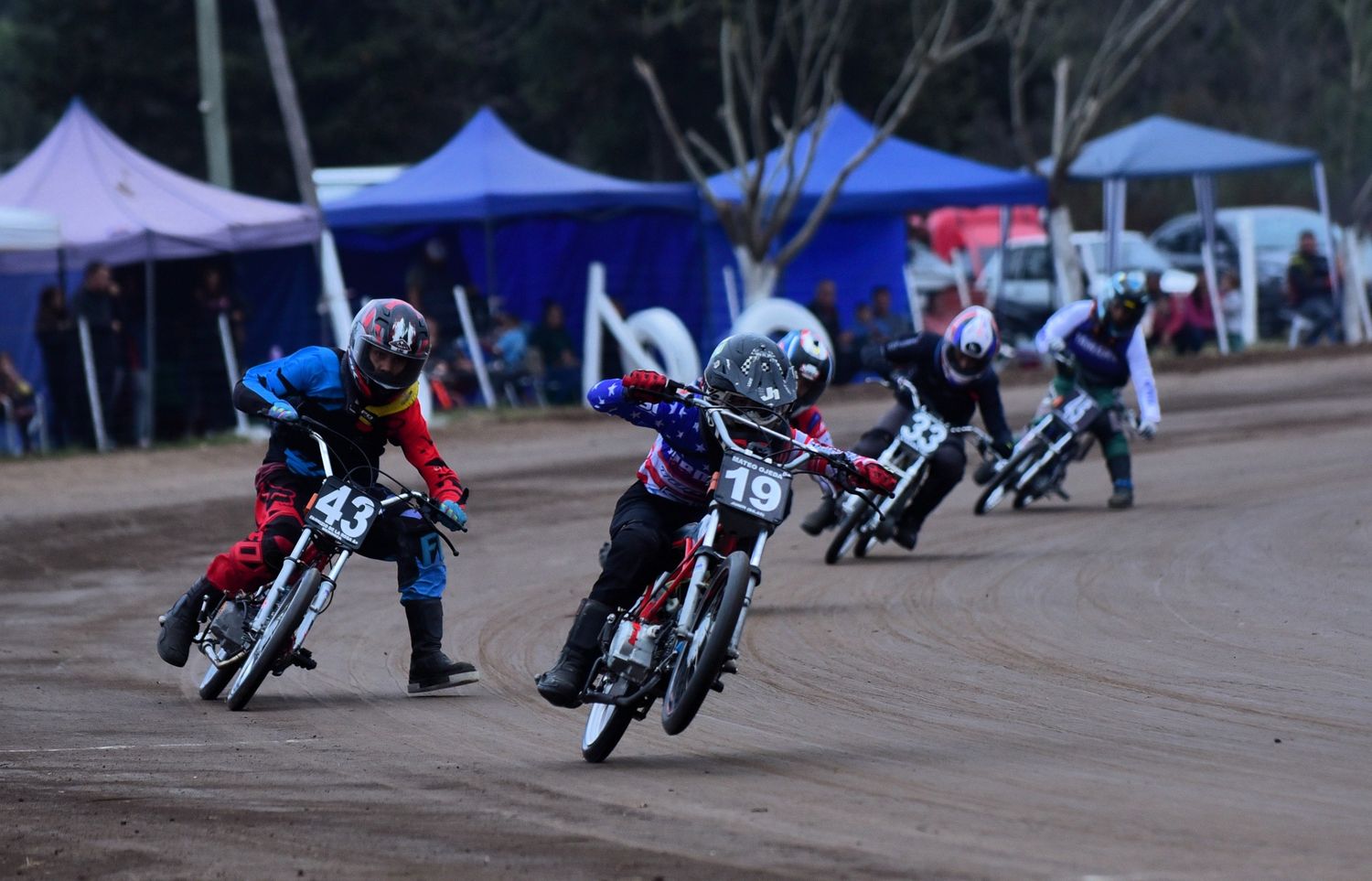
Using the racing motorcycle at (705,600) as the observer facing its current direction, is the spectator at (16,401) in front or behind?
behind

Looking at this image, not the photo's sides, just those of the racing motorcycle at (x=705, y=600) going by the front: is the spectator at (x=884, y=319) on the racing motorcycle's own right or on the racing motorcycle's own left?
on the racing motorcycle's own left

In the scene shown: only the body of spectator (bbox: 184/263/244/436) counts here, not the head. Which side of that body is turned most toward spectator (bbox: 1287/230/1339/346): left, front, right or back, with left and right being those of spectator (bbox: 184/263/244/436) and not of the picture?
left

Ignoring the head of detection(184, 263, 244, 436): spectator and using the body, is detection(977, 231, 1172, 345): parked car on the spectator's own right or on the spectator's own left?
on the spectator's own left

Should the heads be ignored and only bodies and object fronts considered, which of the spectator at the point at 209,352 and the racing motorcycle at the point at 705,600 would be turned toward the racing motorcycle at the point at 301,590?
the spectator

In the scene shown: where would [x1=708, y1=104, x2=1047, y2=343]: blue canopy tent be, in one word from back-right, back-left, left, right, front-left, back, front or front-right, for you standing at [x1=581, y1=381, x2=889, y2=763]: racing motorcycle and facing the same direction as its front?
back-left

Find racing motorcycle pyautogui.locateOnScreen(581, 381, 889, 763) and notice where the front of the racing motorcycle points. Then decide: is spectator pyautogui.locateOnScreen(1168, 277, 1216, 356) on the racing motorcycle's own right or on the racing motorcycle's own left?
on the racing motorcycle's own left

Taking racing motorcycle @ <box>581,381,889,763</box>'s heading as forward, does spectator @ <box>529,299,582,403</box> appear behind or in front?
behind
